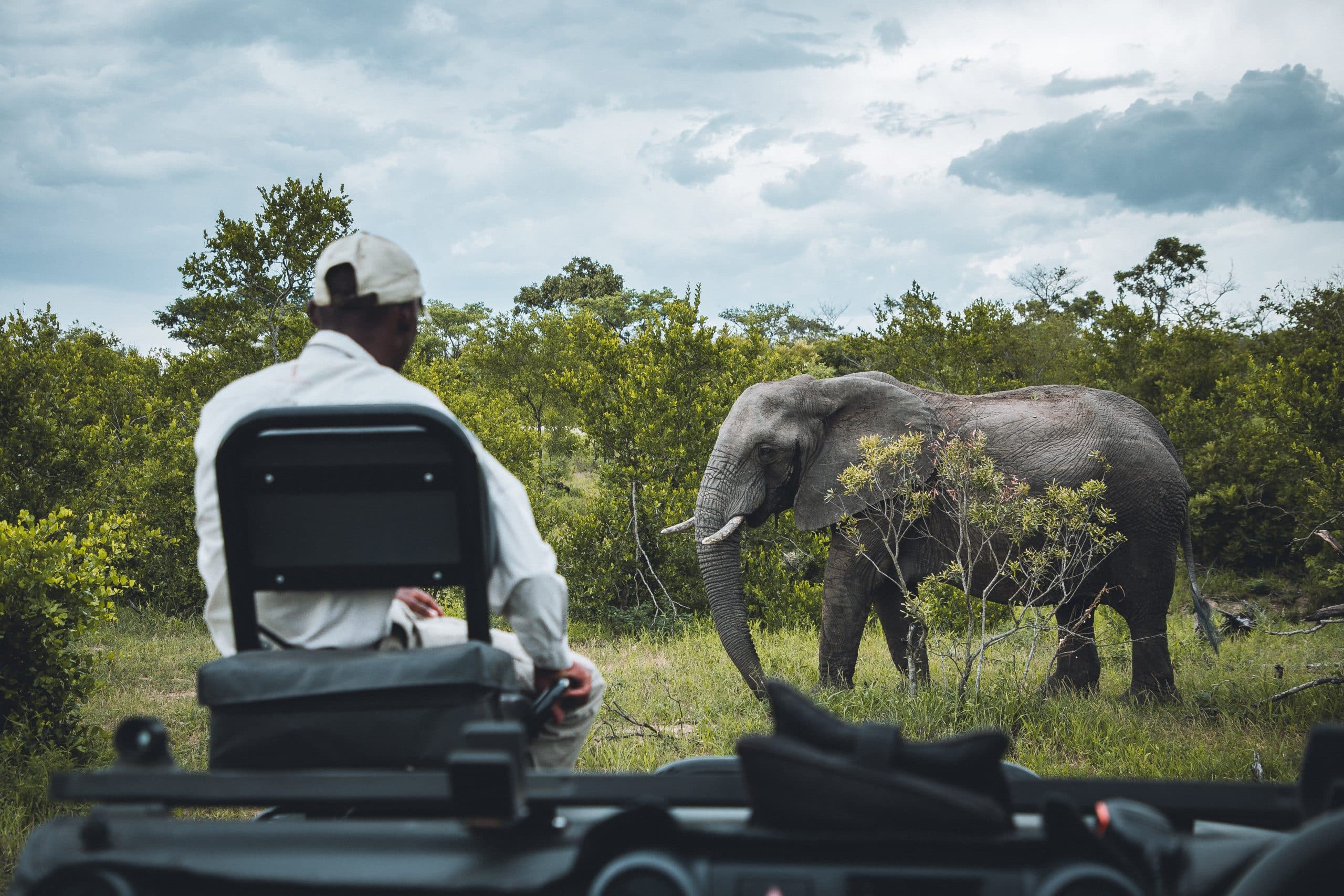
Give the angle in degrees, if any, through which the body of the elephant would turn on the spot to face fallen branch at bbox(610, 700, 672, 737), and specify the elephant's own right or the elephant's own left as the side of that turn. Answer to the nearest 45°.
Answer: approximately 45° to the elephant's own left

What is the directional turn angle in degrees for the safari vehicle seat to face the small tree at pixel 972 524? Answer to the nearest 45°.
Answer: approximately 45° to its right

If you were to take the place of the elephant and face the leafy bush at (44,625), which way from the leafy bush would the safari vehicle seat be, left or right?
left

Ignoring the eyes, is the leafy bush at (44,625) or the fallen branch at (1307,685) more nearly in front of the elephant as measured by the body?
the leafy bush

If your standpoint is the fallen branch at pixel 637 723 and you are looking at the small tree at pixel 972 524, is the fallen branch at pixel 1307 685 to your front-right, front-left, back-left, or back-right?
front-right

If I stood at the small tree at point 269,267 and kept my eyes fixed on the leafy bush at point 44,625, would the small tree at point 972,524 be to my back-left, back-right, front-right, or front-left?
front-left

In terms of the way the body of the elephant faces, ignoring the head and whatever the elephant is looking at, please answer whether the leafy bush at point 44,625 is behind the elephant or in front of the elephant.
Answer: in front

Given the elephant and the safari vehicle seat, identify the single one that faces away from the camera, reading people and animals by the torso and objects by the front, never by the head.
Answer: the safari vehicle seat

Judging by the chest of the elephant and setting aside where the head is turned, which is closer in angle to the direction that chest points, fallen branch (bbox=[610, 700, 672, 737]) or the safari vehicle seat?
the fallen branch

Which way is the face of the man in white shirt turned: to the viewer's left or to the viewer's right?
to the viewer's right

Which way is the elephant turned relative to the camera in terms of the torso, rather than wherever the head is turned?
to the viewer's left

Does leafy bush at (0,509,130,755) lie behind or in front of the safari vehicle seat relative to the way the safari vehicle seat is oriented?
in front

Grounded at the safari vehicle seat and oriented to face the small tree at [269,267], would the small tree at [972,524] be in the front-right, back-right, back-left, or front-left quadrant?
front-right

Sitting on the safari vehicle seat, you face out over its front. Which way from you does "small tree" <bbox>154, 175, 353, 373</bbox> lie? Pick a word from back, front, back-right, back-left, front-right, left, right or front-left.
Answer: front

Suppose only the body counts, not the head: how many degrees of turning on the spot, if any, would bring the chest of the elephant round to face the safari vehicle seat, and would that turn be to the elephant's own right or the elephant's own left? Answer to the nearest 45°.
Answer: approximately 90° to the elephant's own left

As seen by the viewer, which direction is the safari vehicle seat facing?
away from the camera

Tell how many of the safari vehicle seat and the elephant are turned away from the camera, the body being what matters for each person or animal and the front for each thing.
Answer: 1
